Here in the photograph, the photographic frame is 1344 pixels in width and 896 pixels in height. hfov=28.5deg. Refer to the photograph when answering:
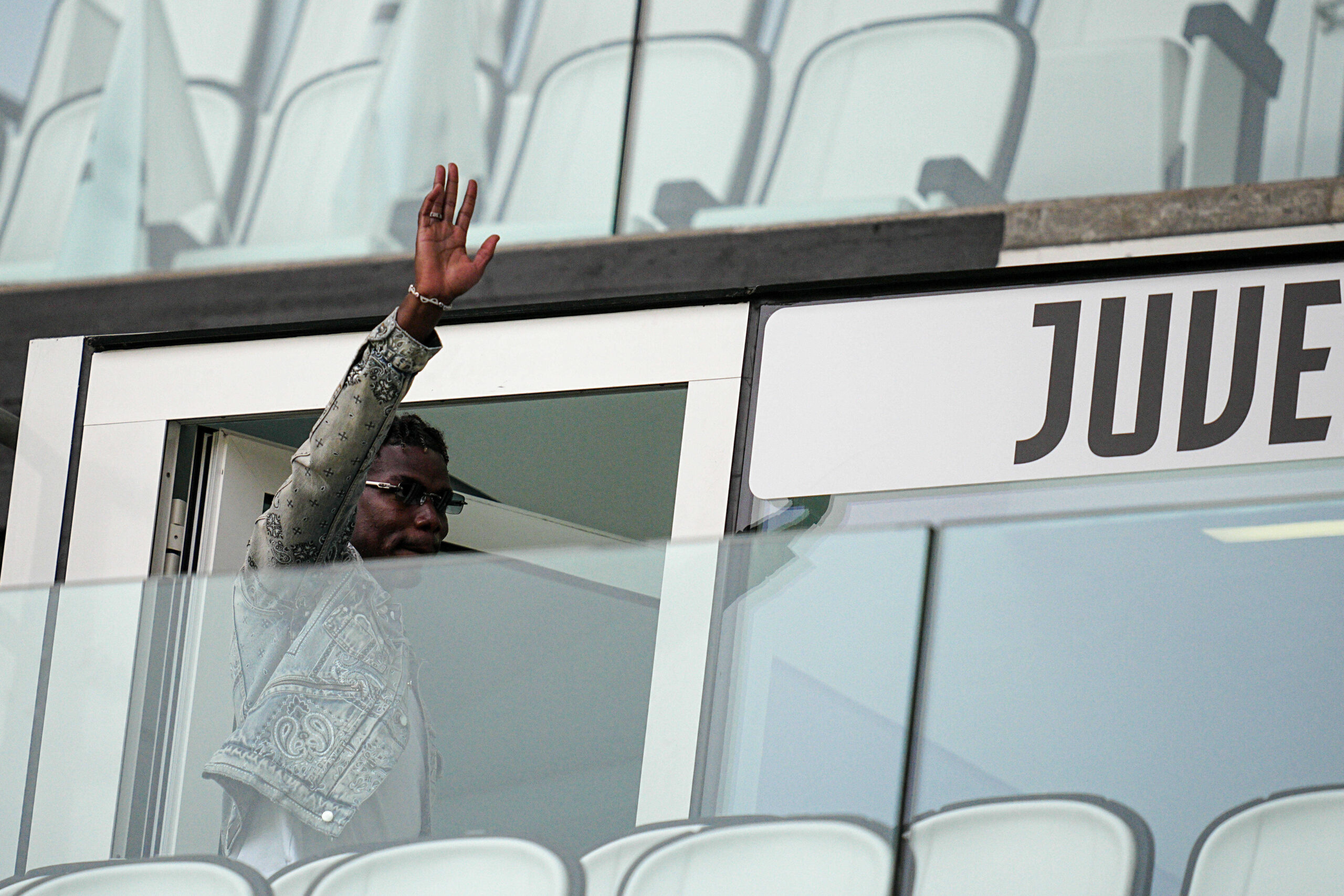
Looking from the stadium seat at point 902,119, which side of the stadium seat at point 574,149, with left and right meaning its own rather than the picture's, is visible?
left

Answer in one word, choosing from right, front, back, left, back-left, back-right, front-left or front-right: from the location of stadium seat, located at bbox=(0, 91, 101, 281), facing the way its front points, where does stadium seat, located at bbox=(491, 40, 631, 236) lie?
left

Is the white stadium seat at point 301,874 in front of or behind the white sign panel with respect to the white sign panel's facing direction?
in front

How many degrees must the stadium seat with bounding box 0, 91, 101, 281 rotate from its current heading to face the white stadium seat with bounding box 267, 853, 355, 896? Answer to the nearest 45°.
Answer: approximately 45° to its left

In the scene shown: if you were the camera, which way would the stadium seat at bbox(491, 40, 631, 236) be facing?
facing the viewer and to the left of the viewer

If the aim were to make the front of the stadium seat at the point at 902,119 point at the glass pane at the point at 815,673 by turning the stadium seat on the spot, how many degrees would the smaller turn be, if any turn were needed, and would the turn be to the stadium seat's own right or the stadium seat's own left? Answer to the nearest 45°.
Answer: approximately 45° to the stadium seat's own left

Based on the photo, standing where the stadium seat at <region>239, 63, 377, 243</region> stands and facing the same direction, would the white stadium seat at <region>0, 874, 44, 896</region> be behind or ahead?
ahead

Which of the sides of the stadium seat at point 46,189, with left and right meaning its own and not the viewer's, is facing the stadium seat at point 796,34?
left

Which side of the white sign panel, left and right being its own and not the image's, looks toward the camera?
front

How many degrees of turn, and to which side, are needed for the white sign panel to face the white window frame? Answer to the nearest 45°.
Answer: approximately 90° to its right

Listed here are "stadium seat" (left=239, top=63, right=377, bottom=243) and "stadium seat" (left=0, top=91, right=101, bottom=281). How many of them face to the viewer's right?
0

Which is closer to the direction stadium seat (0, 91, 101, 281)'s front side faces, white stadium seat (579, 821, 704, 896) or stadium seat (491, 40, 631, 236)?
the white stadium seat

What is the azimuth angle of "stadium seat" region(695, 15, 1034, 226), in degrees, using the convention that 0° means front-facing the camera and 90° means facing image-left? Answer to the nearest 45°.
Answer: approximately 45°
